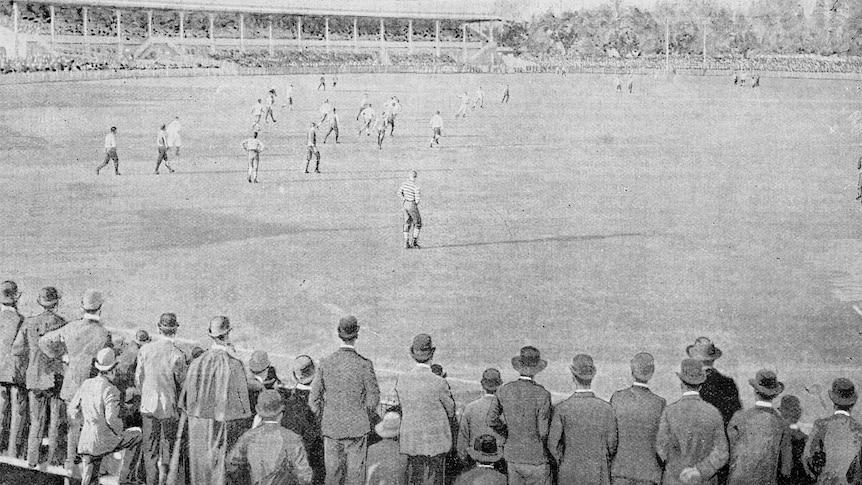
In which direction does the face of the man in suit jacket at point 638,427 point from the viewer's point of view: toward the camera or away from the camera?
away from the camera

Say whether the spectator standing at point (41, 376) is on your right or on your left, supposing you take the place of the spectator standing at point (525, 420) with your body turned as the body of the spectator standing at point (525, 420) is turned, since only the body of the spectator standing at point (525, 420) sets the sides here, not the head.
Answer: on your left

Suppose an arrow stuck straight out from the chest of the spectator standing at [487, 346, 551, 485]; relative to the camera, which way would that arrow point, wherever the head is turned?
away from the camera

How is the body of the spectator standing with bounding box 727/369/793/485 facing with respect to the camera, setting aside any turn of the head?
away from the camera

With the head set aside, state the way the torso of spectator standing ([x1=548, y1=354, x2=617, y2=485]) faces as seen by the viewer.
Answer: away from the camera

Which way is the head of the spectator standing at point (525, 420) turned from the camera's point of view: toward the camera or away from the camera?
away from the camera

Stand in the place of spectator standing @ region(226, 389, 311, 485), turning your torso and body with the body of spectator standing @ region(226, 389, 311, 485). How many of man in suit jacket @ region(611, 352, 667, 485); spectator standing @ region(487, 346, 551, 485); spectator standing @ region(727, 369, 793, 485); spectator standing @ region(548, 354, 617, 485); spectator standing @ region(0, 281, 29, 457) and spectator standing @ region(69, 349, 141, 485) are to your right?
4

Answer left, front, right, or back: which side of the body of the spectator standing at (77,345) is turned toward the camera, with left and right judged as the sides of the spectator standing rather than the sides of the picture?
back

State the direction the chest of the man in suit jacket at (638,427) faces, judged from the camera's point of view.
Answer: away from the camera

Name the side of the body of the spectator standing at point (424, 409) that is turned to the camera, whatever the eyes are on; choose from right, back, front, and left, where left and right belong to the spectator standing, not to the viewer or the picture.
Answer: back
